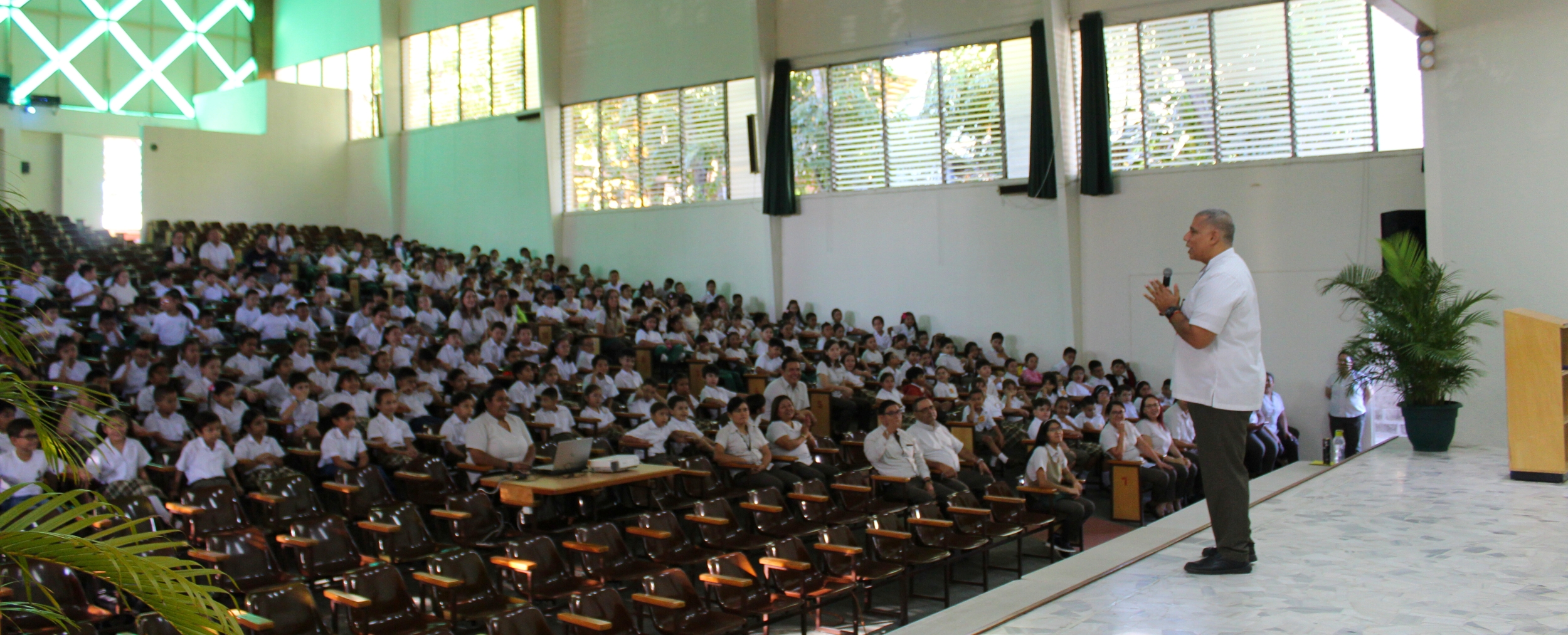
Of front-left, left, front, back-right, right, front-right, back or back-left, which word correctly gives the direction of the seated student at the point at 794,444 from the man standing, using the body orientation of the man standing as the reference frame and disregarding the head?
front-right

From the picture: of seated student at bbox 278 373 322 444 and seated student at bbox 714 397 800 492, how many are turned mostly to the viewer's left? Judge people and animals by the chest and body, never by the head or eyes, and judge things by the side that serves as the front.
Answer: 0

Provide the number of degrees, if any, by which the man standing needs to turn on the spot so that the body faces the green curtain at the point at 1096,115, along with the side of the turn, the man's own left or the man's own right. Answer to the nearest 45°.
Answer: approximately 90° to the man's own right

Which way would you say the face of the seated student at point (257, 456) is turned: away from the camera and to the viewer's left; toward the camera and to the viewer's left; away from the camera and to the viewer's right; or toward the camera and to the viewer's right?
toward the camera and to the viewer's right

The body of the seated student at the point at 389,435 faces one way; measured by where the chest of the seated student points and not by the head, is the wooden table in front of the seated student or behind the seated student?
in front

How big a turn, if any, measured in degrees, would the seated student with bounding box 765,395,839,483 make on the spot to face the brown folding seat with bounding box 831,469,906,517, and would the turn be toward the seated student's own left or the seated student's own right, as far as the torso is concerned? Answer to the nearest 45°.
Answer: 0° — they already face it

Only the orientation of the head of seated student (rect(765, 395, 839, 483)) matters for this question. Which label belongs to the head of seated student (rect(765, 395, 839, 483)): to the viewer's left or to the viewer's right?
to the viewer's right

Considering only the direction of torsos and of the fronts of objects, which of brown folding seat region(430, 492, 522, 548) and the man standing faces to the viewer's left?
the man standing

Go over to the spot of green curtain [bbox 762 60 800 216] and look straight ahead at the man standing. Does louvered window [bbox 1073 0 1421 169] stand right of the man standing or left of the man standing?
left

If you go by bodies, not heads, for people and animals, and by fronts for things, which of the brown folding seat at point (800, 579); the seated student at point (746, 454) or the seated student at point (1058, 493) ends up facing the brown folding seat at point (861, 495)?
the seated student at point (746, 454)

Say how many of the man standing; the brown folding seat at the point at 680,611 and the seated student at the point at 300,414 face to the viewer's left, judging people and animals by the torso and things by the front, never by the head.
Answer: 1

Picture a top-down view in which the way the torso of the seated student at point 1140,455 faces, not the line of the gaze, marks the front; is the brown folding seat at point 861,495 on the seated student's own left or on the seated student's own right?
on the seated student's own right
